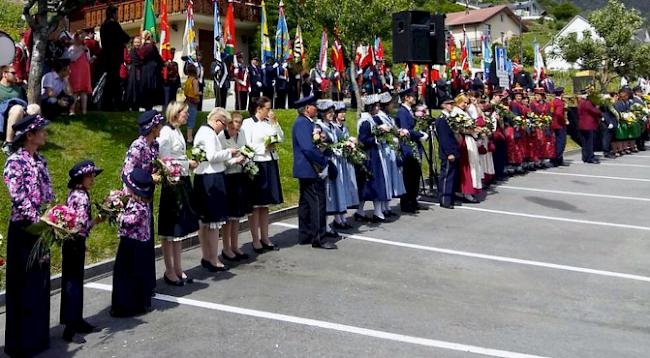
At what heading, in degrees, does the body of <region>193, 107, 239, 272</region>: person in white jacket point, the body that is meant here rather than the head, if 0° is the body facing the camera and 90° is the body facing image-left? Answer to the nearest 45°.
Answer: approximately 270°

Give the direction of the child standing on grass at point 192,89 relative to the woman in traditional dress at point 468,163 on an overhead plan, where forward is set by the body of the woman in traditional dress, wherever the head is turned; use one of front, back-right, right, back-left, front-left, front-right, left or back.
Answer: back-right
